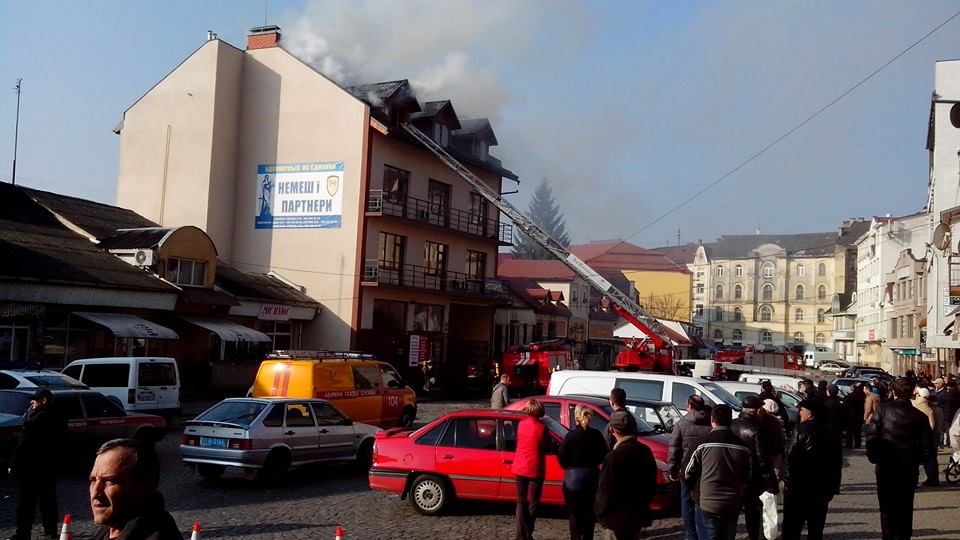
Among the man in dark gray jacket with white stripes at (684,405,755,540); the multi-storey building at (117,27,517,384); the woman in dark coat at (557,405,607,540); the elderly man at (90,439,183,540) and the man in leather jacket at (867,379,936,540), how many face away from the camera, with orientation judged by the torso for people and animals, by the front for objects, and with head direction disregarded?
3

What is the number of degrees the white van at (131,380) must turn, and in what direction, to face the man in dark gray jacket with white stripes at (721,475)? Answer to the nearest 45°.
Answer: approximately 135° to its left

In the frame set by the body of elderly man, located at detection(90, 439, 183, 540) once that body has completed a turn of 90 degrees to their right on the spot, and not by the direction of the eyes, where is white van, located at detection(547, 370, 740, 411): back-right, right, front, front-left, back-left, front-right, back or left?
right

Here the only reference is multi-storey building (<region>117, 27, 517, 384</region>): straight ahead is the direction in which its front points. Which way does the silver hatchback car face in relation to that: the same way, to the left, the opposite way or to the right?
to the left

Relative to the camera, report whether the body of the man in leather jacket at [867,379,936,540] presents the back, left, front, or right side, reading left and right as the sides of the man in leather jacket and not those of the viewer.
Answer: back

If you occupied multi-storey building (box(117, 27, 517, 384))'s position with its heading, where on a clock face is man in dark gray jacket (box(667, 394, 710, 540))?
The man in dark gray jacket is roughly at 1 o'clock from the multi-storey building.

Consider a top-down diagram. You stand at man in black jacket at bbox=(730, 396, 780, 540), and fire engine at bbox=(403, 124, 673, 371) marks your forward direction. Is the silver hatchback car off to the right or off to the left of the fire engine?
left

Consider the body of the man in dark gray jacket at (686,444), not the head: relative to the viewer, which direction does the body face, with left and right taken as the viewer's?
facing away from the viewer and to the left of the viewer

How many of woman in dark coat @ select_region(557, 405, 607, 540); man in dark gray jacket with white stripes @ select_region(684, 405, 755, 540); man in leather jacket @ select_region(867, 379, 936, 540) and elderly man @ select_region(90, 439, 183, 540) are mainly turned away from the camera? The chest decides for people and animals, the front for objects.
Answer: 3

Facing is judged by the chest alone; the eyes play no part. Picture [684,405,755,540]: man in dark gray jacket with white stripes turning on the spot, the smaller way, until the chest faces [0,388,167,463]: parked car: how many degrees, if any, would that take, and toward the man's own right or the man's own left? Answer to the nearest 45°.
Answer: approximately 45° to the man's own left

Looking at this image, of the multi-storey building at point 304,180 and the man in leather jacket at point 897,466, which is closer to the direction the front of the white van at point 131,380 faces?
the multi-storey building

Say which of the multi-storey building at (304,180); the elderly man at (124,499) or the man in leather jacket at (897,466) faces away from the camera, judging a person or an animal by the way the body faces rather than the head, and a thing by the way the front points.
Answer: the man in leather jacket

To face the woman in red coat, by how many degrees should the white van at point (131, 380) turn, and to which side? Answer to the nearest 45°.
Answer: approximately 135° to its left

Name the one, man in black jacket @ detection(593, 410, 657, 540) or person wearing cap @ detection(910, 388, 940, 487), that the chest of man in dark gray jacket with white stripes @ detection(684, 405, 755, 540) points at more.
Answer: the person wearing cap

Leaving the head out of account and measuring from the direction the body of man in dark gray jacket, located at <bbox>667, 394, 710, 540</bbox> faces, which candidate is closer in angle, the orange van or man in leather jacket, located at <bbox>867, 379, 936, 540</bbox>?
the orange van

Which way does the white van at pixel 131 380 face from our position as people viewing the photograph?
facing away from the viewer and to the left of the viewer

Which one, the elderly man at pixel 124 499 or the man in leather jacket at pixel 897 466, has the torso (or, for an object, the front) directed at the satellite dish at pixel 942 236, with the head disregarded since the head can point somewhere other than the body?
the man in leather jacket

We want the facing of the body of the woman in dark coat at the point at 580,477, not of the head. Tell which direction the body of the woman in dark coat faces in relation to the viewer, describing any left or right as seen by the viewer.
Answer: facing away from the viewer
